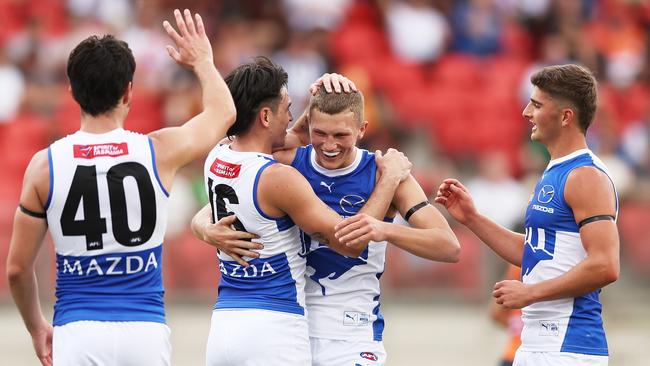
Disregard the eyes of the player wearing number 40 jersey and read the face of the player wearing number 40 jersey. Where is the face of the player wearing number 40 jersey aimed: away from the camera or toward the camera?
away from the camera

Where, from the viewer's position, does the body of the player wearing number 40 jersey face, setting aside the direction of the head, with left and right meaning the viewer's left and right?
facing away from the viewer
